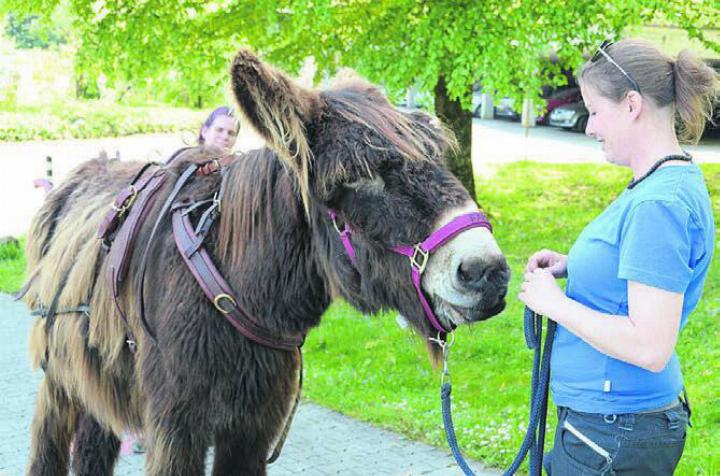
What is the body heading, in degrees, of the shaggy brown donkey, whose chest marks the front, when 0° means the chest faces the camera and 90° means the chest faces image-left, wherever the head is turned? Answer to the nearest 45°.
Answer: approximately 315°

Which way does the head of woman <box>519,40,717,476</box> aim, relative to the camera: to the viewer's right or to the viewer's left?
to the viewer's left

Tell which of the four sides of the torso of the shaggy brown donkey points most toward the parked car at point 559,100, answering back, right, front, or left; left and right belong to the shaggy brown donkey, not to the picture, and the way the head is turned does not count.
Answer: left

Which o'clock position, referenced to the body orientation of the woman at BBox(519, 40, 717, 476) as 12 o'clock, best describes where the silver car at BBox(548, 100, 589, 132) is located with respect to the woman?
The silver car is roughly at 3 o'clock from the woman.

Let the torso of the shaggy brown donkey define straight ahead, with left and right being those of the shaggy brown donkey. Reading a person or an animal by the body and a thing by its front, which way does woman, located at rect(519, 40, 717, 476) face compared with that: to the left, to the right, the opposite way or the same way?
the opposite way

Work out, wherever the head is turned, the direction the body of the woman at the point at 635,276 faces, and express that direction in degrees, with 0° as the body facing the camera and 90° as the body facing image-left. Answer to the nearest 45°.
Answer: approximately 90°

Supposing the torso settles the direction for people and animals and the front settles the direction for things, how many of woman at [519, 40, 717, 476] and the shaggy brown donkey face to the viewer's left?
1

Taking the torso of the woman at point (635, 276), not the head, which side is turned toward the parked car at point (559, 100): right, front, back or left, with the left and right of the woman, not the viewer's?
right

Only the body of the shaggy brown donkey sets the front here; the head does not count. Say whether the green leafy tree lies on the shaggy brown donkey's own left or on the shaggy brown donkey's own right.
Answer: on the shaggy brown donkey's own left

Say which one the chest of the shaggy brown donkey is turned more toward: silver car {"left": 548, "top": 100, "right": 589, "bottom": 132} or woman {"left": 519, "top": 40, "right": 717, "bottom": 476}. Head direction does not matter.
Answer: the woman

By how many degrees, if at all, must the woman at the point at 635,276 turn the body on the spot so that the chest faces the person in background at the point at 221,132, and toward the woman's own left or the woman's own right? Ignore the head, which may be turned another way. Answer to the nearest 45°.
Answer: approximately 45° to the woman's own right
